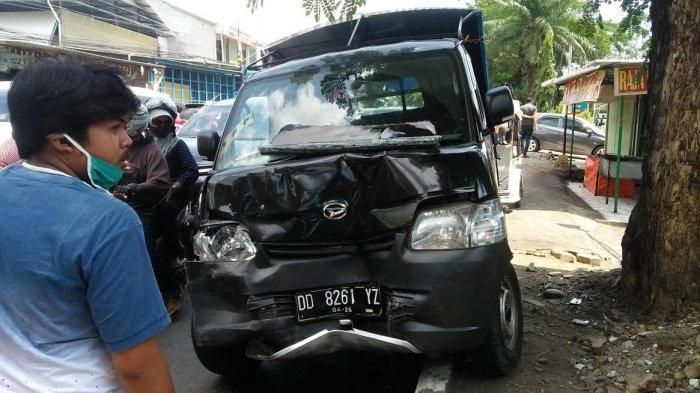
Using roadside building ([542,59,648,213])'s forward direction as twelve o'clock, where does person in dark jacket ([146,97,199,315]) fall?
The person in dark jacket is roughly at 11 o'clock from the roadside building.

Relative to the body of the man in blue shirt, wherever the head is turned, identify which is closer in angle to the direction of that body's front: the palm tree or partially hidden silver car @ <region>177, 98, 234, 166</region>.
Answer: the palm tree

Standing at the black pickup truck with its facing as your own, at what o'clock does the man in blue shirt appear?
The man in blue shirt is roughly at 1 o'clock from the black pickup truck.

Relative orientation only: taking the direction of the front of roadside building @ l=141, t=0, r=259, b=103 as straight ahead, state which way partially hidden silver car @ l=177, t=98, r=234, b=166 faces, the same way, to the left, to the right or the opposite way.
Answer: to the right

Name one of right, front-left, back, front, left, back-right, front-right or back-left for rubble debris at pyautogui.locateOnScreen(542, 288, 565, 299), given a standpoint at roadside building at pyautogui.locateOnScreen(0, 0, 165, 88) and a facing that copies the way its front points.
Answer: front-right

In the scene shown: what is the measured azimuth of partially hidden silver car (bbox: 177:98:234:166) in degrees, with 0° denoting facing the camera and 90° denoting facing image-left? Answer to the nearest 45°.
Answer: approximately 45°

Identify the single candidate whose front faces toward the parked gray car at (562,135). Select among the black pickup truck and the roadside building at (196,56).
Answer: the roadside building

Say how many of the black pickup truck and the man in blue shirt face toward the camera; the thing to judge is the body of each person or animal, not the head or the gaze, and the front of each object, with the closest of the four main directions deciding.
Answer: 1

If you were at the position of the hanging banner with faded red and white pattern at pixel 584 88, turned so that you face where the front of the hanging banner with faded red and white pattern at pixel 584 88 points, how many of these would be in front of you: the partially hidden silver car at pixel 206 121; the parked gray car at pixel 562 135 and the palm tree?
1

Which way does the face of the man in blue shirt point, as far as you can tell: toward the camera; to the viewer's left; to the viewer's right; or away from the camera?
to the viewer's right

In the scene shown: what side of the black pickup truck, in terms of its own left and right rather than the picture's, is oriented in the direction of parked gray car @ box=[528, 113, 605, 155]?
back

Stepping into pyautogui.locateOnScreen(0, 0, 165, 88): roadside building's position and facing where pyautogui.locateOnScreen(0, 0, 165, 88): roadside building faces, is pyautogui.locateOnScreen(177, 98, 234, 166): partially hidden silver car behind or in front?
in front
